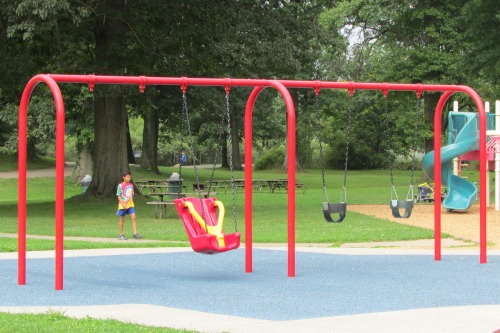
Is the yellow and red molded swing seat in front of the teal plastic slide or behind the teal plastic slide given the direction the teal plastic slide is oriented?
in front

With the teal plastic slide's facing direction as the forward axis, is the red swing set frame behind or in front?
in front

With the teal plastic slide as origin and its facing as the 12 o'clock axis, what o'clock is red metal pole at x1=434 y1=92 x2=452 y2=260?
The red metal pole is roughly at 12 o'clock from the teal plastic slide.

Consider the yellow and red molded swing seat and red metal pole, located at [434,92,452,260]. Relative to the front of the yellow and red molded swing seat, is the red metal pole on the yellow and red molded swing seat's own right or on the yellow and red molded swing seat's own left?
on the yellow and red molded swing seat's own left

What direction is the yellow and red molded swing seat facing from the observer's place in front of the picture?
facing the viewer and to the right of the viewer

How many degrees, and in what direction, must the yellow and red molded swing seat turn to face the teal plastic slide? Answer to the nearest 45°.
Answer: approximately 90° to its left

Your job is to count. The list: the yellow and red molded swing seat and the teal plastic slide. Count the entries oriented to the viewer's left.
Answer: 0

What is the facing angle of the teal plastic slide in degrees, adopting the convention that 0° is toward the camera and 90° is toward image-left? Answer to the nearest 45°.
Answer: approximately 0°
